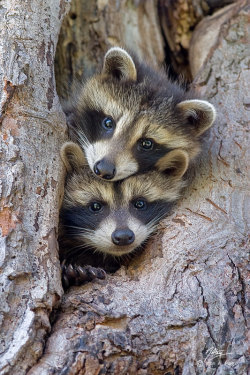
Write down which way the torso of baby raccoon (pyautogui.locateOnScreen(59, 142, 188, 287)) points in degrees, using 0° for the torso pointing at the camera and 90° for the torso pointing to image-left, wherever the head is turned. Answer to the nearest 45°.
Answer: approximately 0°
